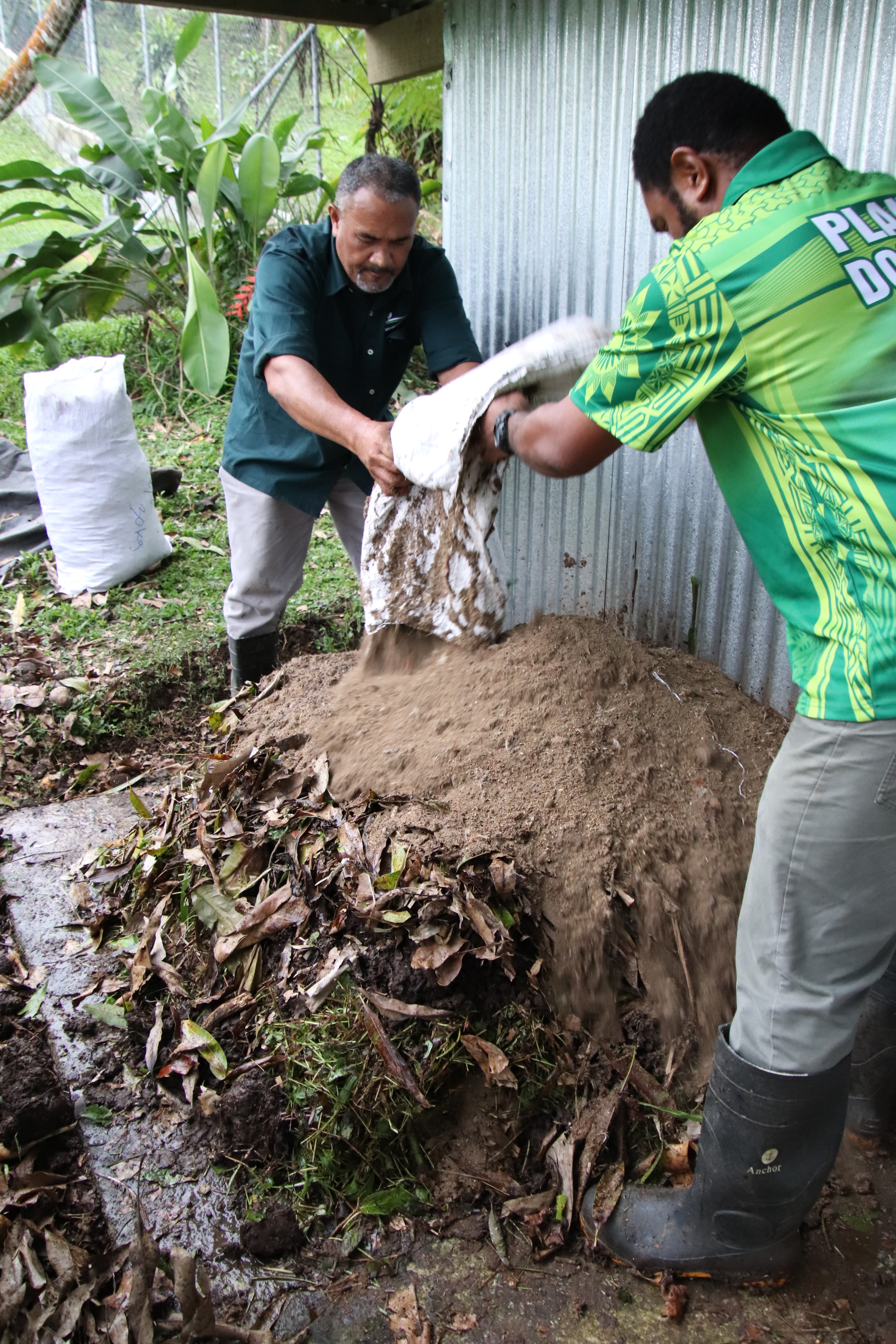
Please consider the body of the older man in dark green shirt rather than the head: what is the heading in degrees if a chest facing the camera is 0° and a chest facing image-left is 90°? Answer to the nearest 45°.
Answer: approximately 315°

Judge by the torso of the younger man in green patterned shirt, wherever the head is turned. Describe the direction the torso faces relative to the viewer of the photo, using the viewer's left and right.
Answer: facing away from the viewer and to the left of the viewer

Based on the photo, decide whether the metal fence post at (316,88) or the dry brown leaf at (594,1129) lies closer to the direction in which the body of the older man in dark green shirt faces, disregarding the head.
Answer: the dry brown leaf

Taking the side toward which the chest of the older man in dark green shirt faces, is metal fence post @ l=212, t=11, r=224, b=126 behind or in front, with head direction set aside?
behind

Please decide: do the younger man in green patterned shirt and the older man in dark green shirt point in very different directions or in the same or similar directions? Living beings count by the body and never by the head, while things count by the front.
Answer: very different directions

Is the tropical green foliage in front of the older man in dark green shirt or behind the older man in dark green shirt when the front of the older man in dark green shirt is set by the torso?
behind

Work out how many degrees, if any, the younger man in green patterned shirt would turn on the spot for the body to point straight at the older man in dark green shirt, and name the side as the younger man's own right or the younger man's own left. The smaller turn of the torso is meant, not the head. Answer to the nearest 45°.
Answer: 0° — they already face them
